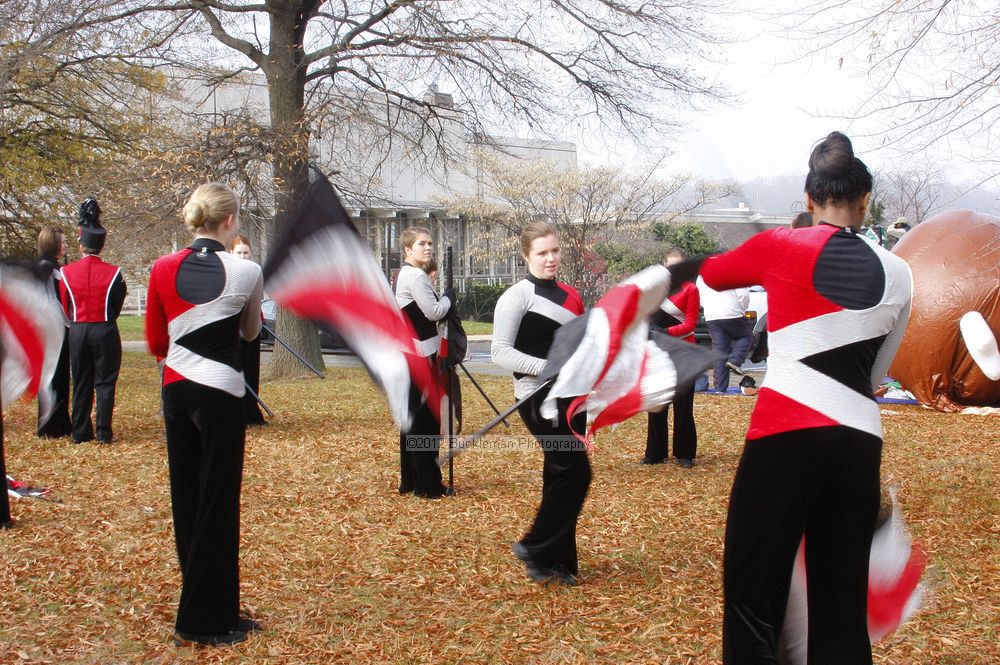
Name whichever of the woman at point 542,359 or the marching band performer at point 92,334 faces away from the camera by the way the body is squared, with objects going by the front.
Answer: the marching band performer

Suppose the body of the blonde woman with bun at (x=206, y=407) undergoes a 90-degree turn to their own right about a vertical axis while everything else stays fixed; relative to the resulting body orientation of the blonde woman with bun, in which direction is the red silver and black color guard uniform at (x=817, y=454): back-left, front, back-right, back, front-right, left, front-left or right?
front

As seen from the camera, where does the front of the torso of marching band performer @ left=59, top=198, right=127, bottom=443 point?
away from the camera

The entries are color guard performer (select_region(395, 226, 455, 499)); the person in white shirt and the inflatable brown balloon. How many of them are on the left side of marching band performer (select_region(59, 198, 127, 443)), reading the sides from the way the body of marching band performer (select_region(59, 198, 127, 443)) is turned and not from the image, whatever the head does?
0

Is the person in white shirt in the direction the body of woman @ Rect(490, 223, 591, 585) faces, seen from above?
no

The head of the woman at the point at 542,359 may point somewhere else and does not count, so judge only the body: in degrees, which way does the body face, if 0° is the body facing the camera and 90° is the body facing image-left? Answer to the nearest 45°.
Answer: approximately 315°

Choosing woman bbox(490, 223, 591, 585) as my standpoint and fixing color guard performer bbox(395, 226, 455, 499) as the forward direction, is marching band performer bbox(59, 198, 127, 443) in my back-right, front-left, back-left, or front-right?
front-left

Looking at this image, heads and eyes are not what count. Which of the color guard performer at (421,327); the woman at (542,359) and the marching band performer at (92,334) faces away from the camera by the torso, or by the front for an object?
the marching band performer at (92,334)

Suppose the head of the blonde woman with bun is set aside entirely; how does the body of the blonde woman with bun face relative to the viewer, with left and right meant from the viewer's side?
facing away from the viewer and to the right of the viewer

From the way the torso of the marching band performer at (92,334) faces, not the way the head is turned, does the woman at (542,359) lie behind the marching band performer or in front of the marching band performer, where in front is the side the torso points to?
behind

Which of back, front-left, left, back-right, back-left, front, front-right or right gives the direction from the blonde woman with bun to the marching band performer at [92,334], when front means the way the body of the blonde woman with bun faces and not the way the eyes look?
front-left

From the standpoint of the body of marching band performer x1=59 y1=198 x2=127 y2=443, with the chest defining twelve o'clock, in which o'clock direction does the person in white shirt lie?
The person in white shirt is roughly at 3 o'clock from the marching band performer.

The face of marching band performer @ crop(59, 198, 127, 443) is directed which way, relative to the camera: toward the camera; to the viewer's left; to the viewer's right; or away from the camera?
away from the camera

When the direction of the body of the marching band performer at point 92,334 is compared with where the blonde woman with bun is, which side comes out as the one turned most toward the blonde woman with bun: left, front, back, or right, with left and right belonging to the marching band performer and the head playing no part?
back
